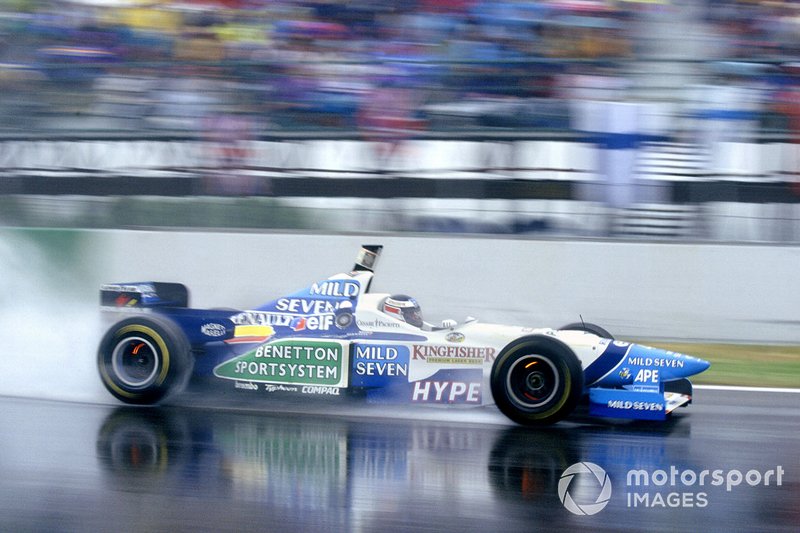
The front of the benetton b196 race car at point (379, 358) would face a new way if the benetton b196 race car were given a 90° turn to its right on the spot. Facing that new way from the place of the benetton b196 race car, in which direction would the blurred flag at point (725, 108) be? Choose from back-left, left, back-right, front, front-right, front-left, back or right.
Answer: back-left

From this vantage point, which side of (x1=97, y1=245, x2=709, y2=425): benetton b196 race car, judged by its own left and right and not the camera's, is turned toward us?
right
